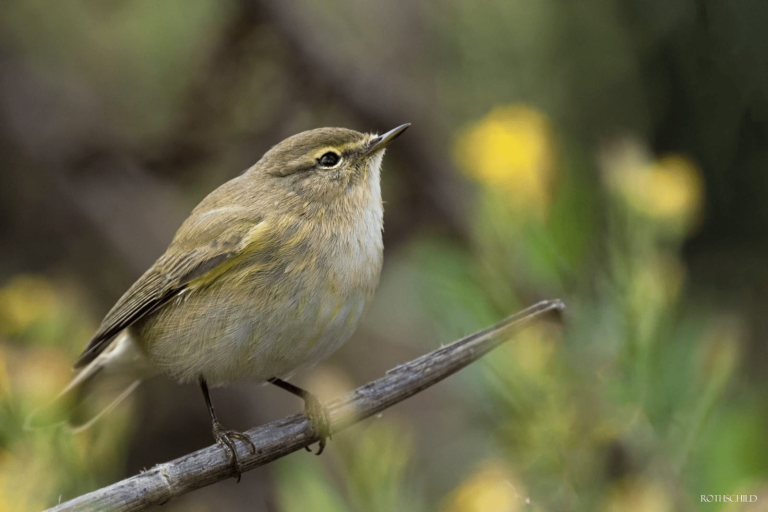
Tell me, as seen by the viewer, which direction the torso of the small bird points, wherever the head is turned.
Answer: to the viewer's right

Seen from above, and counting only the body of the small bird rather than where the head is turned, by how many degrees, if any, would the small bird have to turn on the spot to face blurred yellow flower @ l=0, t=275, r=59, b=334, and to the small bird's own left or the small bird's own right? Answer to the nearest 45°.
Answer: approximately 135° to the small bird's own right
